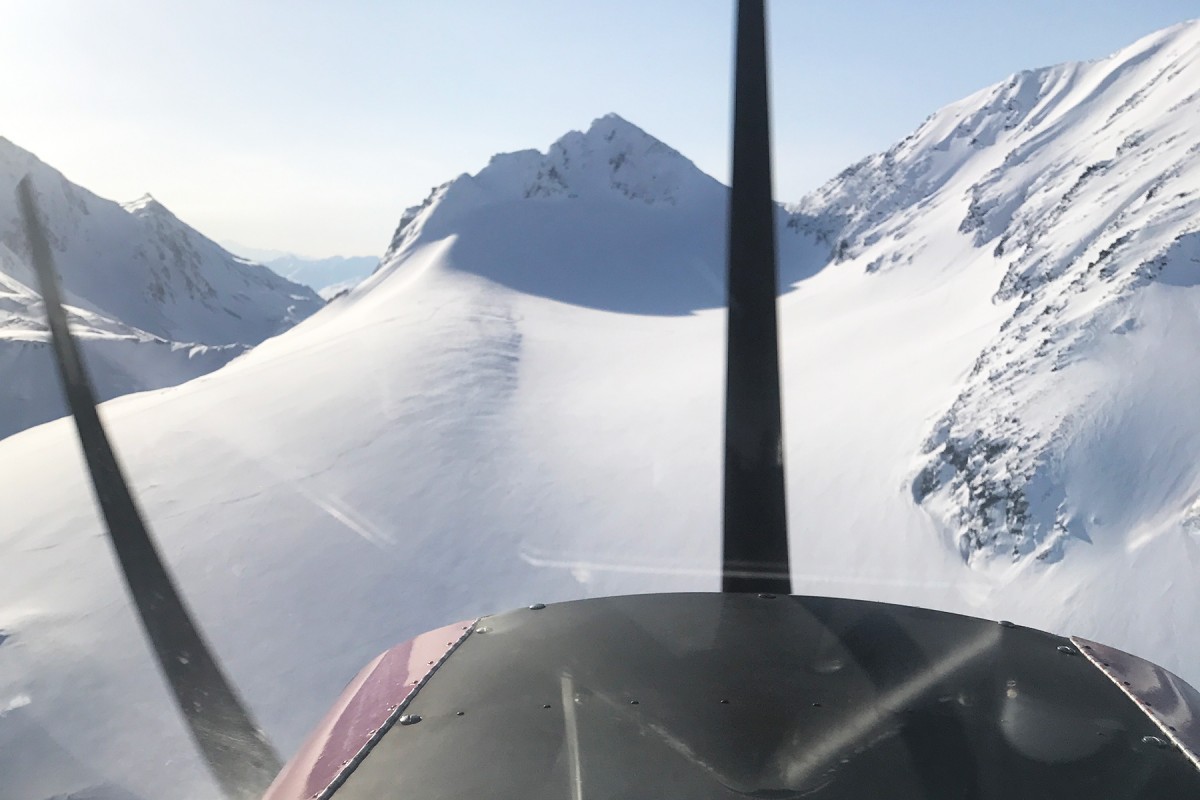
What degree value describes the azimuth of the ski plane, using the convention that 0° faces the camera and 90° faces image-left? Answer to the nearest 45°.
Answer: approximately 180°
